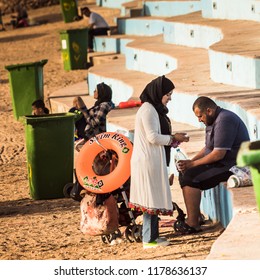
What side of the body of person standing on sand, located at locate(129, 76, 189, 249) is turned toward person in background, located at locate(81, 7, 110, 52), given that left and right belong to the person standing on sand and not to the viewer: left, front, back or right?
left

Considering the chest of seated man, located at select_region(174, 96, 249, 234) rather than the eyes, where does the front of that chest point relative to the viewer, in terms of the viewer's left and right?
facing to the left of the viewer

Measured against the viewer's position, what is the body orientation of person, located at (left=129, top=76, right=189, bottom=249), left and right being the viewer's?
facing to the right of the viewer

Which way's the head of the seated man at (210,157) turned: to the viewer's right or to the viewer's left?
to the viewer's left

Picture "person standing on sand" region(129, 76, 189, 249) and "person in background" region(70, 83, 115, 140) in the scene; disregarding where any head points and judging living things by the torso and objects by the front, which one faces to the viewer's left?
the person in background

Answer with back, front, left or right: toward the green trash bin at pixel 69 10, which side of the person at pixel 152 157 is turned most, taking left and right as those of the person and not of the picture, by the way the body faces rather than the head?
left

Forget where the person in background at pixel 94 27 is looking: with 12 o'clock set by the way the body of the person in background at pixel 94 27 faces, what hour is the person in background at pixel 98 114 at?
the person in background at pixel 98 114 is roughly at 9 o'clock from the person in background at pixel 94 27.

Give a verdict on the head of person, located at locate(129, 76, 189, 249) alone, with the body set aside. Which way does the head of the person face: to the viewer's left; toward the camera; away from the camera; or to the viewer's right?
to the viewer's right
